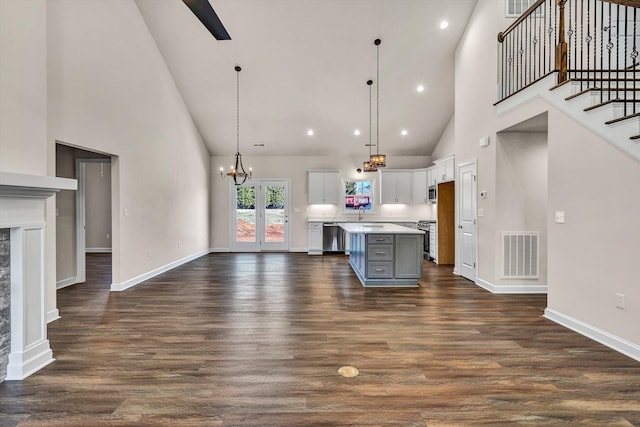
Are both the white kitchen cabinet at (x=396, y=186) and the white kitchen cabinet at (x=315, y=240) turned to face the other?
no

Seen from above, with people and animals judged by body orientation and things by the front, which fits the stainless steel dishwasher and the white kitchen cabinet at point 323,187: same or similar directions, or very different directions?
same or similar directions

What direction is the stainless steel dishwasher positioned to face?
toward the camera

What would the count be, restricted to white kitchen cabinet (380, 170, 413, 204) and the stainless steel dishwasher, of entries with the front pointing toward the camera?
2

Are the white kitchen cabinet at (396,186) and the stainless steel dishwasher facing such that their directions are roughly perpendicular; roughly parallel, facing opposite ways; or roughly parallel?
roughly parallel

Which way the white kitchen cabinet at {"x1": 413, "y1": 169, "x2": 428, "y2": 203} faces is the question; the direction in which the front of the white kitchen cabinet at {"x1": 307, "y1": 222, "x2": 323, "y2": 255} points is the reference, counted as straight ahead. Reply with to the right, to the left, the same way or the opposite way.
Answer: the same way

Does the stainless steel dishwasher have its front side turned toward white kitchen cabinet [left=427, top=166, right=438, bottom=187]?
no

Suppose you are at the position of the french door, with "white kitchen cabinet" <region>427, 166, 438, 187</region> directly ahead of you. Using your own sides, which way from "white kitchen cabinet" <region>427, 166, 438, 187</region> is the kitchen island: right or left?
right

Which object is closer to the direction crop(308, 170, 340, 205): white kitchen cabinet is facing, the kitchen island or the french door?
the kitchen island

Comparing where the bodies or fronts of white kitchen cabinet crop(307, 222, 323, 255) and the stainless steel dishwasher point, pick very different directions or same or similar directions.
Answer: same or similar directions

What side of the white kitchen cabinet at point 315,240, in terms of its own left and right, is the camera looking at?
front

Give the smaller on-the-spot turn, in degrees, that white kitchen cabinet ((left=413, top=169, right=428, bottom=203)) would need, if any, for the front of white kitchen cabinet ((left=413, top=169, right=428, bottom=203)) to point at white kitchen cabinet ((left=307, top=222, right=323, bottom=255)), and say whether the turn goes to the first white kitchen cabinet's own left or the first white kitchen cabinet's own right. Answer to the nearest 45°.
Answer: approximately 90° to the first white kitchen cabinet's own right

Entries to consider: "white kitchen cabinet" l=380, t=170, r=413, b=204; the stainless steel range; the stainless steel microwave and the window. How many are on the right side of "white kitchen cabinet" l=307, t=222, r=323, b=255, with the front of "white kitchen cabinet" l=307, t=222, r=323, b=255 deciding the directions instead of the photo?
0

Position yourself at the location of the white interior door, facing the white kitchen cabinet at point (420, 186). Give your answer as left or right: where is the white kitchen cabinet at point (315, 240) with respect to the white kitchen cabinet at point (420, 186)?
left

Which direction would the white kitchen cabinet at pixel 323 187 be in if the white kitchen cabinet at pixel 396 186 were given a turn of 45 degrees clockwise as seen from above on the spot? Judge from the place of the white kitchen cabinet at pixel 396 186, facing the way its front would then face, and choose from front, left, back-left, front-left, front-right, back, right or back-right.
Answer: front-right

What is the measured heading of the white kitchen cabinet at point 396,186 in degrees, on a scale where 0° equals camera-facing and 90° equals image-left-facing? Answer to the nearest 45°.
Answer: approximately 0°

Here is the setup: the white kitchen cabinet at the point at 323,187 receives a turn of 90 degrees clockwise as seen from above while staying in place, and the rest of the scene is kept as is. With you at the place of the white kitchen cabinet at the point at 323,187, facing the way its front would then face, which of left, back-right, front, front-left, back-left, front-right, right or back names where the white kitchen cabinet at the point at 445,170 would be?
back-left

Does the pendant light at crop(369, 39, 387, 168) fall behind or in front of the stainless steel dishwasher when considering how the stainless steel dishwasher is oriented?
in front

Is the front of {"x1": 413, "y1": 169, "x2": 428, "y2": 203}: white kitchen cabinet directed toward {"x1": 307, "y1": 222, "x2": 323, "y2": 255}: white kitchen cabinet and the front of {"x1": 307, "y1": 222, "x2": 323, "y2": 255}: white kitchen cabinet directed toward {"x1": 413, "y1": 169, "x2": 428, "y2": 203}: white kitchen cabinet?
no

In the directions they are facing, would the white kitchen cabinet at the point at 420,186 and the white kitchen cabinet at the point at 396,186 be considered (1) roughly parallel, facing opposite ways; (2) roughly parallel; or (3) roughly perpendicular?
roughly parallel

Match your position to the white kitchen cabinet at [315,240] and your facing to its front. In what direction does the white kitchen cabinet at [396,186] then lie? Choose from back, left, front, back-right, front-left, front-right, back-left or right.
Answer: left

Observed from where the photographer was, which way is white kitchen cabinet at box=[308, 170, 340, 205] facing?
facing the viewer
